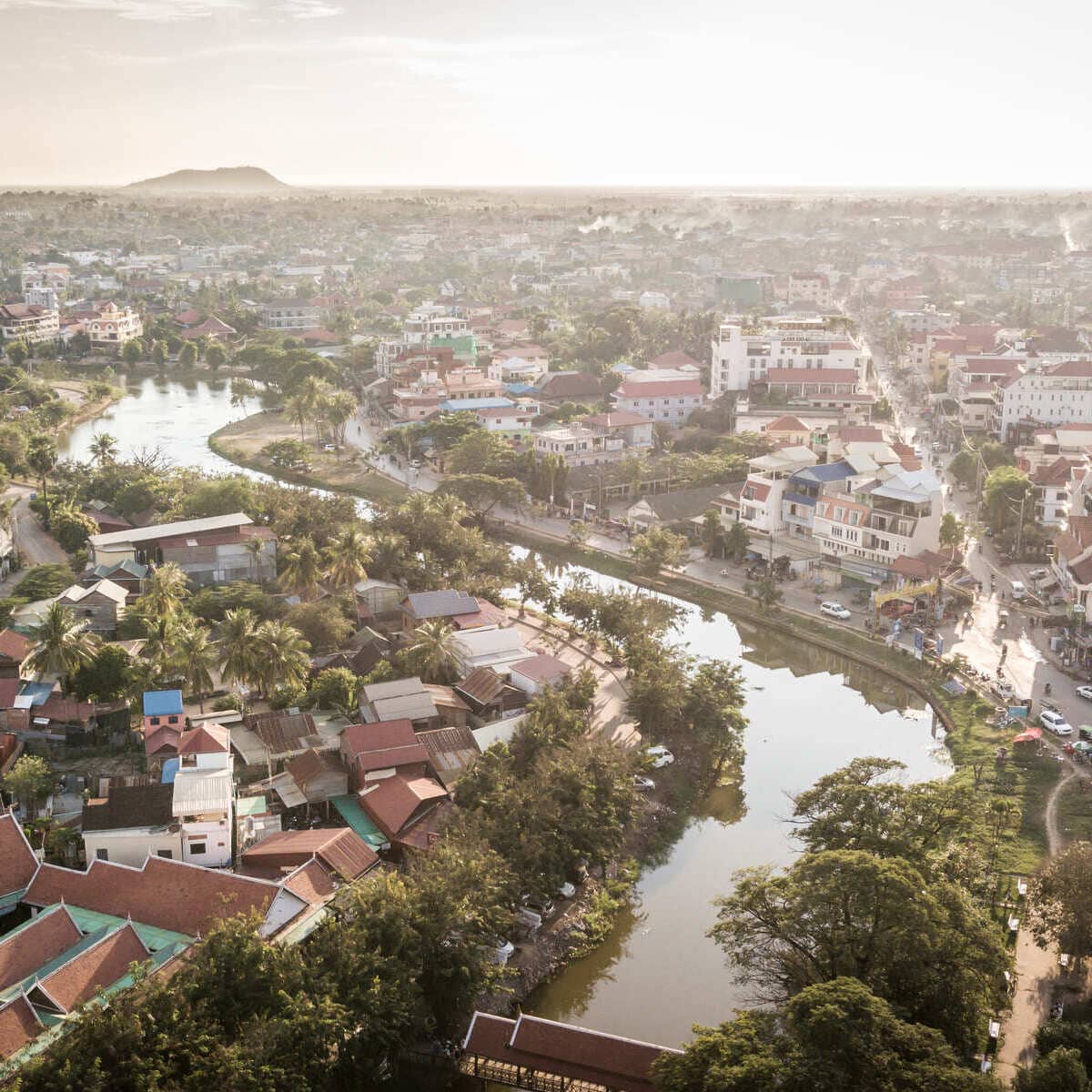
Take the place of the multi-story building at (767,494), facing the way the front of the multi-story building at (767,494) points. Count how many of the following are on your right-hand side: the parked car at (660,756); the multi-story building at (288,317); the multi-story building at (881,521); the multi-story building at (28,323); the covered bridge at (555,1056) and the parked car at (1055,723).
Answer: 2

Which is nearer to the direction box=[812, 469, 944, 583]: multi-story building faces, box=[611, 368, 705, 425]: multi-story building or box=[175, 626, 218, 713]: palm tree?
the palm tree

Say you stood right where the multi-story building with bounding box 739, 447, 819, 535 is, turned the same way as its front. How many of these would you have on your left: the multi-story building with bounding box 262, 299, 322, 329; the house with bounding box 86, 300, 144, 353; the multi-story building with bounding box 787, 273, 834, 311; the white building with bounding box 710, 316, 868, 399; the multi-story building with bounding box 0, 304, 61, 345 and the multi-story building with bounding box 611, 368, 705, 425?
0

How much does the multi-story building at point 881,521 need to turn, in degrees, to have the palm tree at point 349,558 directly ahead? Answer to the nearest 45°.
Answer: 0° — it already faces it

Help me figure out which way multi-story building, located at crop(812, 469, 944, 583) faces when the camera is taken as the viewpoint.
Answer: facing the viewer and to the left of the viewer

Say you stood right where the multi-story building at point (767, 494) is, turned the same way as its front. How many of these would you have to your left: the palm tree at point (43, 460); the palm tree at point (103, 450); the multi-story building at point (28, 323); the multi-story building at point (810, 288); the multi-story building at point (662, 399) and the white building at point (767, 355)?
0

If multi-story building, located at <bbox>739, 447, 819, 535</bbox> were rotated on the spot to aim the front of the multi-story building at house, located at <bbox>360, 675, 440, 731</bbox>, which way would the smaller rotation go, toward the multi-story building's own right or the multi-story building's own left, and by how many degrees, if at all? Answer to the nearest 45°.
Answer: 0° — it already faces it

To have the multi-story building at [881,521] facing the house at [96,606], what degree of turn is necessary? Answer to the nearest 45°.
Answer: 0° — it already faces it

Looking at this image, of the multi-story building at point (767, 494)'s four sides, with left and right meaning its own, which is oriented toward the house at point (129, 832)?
front

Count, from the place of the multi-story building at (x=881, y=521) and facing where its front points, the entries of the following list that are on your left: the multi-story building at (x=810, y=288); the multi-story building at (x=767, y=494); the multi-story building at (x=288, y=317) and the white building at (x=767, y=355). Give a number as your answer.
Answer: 0

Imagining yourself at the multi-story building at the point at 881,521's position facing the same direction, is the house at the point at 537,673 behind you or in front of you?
in front

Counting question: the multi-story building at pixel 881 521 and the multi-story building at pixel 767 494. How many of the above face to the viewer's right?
0

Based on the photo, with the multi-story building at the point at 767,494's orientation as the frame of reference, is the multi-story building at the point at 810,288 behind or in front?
behind

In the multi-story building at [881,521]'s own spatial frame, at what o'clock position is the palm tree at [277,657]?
The palm tree is roughly at 12 o'clock from the multi-story building.

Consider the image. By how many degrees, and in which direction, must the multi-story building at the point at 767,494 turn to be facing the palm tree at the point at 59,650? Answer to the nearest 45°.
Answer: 0° — it already faces it

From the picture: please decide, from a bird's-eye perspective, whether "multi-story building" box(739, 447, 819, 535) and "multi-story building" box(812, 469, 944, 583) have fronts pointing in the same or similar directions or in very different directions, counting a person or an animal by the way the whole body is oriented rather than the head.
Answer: same or similar directions

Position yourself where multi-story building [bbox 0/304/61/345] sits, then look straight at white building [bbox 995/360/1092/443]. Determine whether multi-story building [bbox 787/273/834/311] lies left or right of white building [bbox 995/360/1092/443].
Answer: left

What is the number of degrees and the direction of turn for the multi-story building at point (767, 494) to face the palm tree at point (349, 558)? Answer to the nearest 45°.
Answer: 0° — it already faces it

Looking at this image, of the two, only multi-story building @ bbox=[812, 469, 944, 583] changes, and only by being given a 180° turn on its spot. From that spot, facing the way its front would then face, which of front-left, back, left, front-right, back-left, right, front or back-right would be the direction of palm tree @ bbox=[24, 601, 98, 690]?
back
